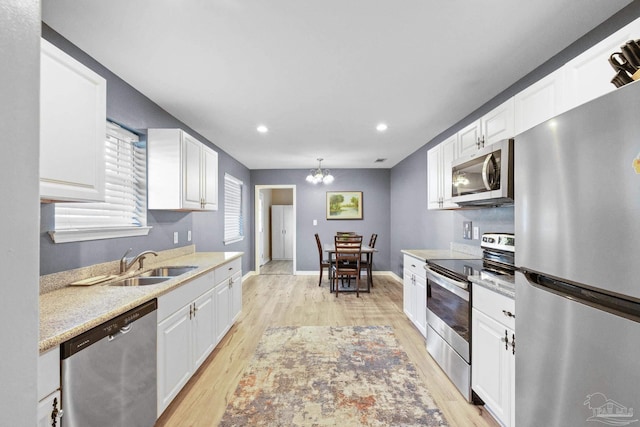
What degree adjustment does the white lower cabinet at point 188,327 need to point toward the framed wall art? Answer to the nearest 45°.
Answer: approximately 90° to its left

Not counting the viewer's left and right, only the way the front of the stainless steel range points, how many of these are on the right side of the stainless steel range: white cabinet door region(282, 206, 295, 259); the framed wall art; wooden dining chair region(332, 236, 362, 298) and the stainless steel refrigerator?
3

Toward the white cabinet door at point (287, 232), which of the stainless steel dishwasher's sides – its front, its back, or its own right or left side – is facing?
left

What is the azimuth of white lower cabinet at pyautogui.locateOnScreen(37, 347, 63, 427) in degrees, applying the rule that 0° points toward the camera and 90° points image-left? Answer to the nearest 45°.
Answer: approximately 315°

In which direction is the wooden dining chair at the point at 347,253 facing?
away from the camera

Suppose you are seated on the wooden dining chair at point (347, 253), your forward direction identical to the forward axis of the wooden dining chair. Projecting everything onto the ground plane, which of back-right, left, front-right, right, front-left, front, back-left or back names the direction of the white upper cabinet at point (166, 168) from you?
back-left
